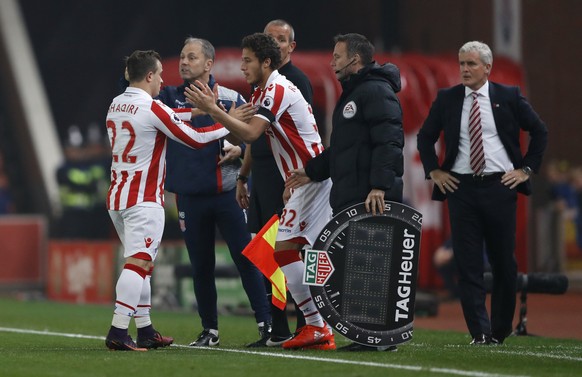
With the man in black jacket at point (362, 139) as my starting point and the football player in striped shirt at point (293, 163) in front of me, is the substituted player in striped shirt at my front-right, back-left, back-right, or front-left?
front-left

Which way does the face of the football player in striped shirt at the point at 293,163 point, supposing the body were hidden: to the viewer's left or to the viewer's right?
to the viewer's left

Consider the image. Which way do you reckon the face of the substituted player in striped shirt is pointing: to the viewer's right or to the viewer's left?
to the viewer's right

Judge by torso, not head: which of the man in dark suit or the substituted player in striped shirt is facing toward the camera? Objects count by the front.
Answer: the man in dark suit

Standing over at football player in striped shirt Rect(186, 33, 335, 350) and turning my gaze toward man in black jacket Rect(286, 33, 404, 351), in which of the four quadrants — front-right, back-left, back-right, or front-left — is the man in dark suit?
front-left

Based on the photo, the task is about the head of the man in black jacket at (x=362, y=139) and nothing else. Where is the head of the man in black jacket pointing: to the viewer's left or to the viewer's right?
to the viewer's left

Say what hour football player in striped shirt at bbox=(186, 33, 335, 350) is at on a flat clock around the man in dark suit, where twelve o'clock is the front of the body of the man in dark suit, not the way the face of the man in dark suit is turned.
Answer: The football player in striped shirt is roughly at 2 o'clock from the man in dark suit.

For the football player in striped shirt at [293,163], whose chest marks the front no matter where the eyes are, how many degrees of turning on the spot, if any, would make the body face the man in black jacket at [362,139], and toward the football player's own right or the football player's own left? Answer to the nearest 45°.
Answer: approximately 135° to the football player's own left

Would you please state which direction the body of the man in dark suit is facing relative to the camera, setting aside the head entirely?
toward the camera

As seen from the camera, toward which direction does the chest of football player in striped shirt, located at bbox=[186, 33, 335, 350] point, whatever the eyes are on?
to the viewer's left
